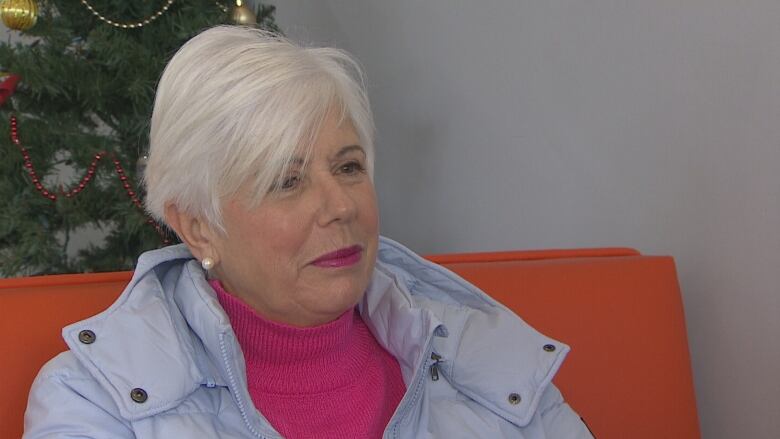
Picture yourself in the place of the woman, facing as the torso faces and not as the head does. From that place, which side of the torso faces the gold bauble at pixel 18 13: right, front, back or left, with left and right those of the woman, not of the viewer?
back

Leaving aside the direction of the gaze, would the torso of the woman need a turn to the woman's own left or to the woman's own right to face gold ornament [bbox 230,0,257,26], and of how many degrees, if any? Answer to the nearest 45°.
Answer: approximately 135° to the woman's own left

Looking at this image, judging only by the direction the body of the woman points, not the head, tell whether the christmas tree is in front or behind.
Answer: behind

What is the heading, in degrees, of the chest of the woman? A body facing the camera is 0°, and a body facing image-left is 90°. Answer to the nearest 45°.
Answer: approximately 315°

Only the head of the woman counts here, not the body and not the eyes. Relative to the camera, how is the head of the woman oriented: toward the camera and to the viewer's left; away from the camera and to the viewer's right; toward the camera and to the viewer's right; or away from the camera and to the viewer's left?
toward the camera and to the viewer's right
